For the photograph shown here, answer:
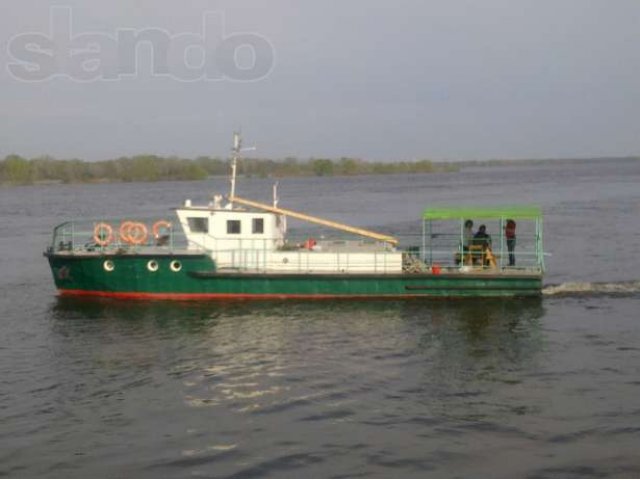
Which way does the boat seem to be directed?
to the viewer's left
